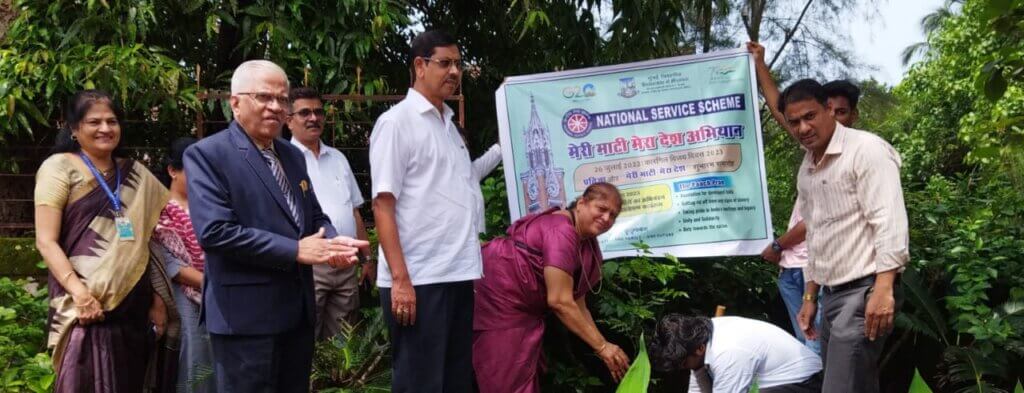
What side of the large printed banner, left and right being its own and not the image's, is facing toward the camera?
front

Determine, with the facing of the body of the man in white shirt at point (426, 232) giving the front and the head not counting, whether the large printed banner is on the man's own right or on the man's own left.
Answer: on the man's own left

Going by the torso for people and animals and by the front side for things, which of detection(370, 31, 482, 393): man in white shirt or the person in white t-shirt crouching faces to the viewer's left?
the person in white t-shirt crouching

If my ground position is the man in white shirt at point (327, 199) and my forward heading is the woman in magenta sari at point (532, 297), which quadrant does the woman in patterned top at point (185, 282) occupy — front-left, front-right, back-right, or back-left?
back-right

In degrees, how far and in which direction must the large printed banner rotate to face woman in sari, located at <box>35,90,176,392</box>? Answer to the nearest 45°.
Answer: approximately 45° to its right

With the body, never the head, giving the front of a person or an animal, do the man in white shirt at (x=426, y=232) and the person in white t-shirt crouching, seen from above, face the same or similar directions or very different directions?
very different directions

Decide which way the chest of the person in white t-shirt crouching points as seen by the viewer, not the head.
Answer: to the viewer's left

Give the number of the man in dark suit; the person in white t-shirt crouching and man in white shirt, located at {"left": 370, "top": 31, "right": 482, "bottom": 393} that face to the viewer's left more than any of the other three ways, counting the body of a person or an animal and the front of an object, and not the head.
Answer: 1

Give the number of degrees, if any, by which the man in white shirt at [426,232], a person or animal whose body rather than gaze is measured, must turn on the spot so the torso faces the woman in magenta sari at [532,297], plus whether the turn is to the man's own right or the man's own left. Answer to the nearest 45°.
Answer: approximately 90° to the man's own left

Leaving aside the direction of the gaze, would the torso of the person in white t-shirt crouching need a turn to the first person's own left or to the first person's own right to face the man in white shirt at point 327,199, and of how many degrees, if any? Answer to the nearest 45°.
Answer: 0° — they already face them

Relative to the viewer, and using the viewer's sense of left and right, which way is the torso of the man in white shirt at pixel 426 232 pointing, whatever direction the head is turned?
facing the viewer and to the right of the viewer

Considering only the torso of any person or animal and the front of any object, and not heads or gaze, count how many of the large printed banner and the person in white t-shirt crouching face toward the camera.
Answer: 1

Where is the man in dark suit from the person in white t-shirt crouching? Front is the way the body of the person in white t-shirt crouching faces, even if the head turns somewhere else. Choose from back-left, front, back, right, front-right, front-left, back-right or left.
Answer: front-left

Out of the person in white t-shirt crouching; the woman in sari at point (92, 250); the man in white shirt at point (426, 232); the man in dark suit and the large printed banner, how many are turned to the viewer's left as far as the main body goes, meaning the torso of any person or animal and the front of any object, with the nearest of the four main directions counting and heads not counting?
1
